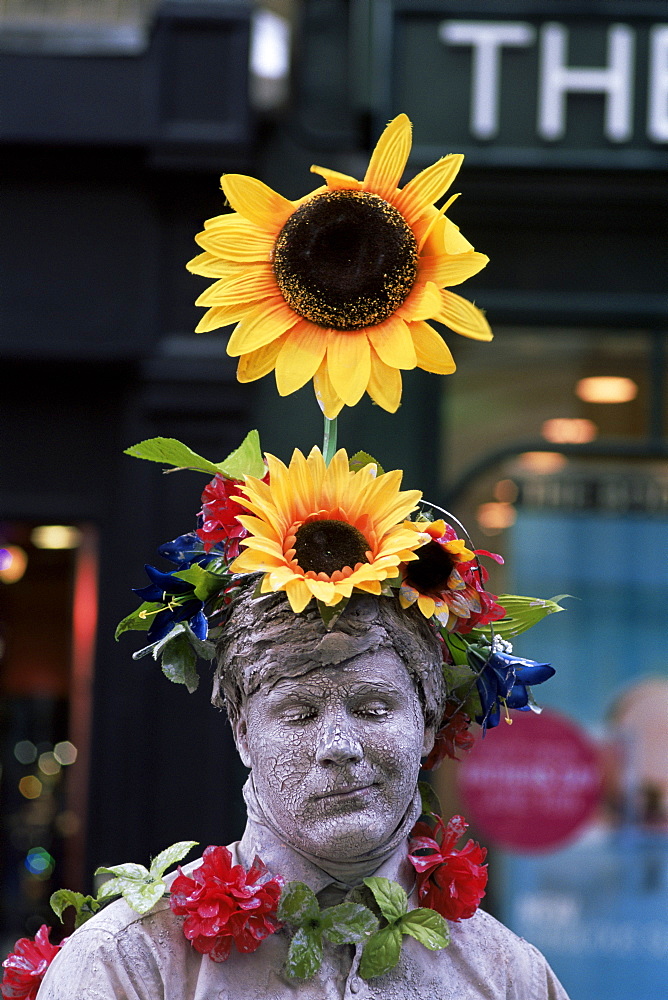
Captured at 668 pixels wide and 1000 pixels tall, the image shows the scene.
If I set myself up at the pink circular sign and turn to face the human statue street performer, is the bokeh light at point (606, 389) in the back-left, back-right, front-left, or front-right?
back-left

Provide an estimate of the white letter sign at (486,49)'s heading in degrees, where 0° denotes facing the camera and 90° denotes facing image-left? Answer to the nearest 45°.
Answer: approximately 0°

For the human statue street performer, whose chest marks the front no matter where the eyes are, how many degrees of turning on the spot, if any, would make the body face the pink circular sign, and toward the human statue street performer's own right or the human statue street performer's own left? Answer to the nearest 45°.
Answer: approximately 180°
